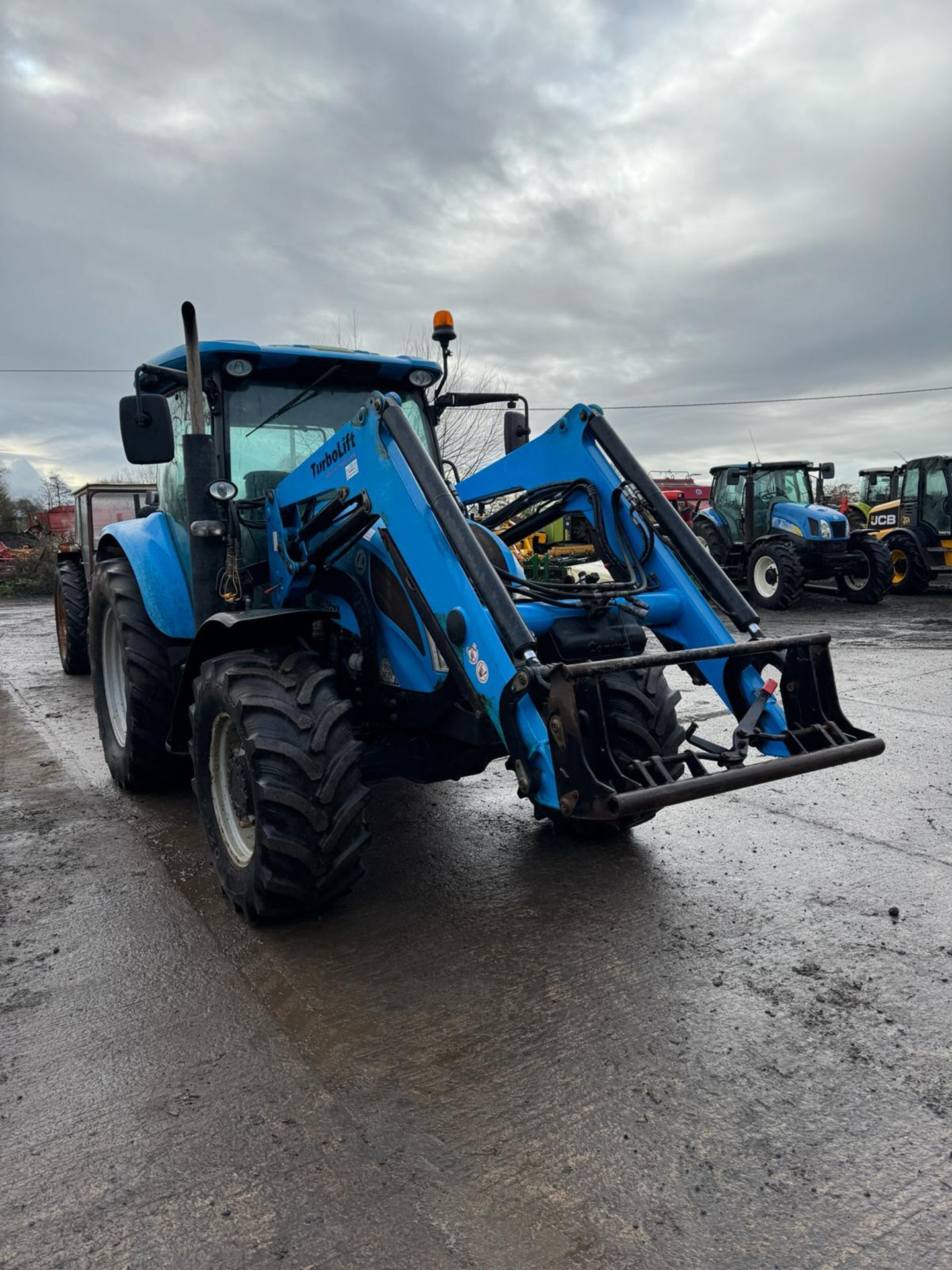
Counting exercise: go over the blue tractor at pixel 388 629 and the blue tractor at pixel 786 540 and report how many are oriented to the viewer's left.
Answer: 0

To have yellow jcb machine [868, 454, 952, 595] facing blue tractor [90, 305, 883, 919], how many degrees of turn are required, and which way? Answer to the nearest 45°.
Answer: approximately 45° to its right

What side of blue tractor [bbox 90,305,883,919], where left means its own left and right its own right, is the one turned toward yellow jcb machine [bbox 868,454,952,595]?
left

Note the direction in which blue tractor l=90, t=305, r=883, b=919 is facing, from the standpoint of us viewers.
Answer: facing the viewer and to the right of the viewer

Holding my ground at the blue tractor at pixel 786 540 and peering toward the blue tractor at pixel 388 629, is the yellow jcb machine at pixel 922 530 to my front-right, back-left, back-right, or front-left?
back-left

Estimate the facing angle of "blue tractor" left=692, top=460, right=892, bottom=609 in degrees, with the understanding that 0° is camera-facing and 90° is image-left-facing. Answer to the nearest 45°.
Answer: approximately 315°

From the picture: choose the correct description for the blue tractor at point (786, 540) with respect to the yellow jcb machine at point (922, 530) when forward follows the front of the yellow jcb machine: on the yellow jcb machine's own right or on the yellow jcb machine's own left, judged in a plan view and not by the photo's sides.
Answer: on the yellow jcb machine's own right

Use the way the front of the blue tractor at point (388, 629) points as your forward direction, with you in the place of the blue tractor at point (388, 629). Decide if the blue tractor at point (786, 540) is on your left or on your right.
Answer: on your left
